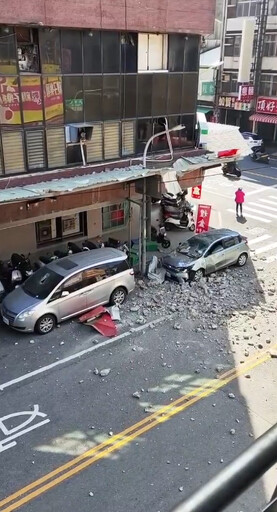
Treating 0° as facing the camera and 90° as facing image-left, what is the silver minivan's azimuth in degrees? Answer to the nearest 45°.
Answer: approximately 45°

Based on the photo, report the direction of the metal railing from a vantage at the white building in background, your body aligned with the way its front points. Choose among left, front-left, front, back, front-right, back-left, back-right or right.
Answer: front

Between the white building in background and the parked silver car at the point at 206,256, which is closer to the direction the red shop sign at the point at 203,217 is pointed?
the parked silver car

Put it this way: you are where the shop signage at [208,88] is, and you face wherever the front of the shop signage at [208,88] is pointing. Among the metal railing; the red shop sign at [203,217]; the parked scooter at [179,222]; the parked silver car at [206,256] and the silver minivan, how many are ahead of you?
5

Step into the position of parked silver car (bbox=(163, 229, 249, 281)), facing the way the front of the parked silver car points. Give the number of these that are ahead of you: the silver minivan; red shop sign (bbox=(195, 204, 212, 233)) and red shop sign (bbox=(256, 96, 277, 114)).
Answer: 1

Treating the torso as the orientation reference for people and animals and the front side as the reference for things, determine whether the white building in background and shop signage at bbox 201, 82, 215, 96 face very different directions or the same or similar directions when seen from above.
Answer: same or similar directions

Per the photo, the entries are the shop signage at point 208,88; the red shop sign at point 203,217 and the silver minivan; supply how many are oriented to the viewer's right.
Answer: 0

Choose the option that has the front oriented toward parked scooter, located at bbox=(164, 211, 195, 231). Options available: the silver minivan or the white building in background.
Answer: the white building in background

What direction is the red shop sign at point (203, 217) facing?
toward the camera

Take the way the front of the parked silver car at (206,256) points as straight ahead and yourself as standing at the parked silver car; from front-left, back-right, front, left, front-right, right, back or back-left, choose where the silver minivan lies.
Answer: front

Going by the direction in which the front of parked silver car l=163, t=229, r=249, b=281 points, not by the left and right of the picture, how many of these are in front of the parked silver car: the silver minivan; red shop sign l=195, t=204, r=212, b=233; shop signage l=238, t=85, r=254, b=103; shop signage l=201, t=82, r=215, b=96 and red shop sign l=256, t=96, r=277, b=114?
1

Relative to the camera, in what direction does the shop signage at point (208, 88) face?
facing the viewer

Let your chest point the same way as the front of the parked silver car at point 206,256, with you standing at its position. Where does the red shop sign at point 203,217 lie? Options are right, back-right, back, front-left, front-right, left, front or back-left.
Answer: back-right
